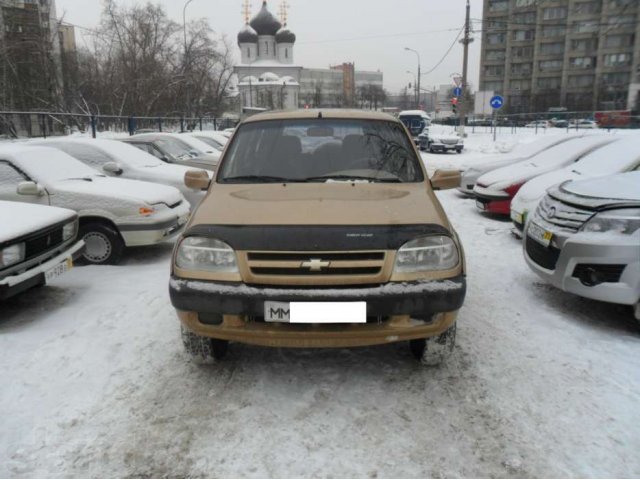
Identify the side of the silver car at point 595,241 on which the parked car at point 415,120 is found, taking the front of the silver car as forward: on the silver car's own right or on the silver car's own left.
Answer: on the silver car's own right

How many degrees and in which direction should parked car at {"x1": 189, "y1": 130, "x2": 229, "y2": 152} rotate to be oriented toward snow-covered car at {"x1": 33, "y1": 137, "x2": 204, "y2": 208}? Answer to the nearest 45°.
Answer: approximately 45° to its right

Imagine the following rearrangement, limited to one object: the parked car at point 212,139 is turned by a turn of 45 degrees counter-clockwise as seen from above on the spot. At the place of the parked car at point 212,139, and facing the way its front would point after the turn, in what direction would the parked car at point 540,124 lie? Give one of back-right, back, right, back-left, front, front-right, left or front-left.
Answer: front-left

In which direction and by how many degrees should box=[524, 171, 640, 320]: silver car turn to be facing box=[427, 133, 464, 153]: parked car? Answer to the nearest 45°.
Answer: approximately 135° to its right

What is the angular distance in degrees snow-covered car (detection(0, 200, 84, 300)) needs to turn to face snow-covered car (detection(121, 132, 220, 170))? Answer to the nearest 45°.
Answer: approximately 90° to its left

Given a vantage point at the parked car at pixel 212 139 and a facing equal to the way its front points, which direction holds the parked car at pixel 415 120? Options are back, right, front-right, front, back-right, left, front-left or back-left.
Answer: left

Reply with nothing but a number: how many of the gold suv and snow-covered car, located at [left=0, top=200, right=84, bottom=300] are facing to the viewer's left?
0

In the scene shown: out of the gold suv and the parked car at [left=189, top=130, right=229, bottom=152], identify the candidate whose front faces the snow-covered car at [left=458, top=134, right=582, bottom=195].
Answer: the parked car

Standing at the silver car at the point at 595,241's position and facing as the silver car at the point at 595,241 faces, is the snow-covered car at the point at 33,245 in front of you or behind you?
in front

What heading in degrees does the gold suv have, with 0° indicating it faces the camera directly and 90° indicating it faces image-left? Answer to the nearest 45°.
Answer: approximately 0°

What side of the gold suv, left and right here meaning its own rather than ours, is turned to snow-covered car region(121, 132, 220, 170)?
back

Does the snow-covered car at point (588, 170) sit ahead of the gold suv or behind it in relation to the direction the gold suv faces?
behind

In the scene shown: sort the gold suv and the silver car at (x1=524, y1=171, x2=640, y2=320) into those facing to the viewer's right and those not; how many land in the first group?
0

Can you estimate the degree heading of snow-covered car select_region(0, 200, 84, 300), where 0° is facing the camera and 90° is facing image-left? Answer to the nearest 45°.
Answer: approximately 315°

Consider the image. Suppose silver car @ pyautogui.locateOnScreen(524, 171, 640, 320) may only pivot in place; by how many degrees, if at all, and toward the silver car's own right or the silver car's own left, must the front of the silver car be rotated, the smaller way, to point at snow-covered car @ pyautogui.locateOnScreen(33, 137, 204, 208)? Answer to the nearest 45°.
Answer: approximately 45° to the silver car's own right

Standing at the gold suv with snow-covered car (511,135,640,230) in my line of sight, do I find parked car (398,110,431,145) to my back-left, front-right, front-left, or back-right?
front-left

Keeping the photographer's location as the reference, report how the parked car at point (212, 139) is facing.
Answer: facing the viewer and to the right of the viewer

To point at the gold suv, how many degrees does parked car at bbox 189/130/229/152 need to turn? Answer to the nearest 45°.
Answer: approximately 45° to its right
